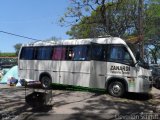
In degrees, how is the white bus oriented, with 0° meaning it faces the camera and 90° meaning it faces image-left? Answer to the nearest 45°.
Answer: approximately 315°
